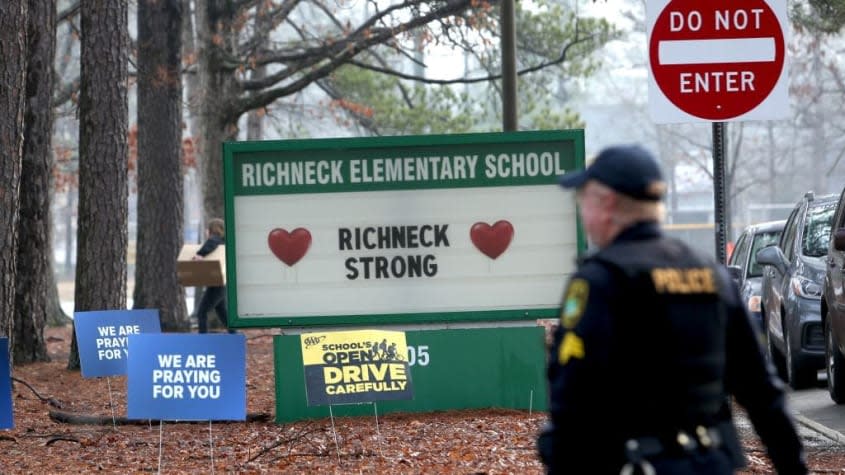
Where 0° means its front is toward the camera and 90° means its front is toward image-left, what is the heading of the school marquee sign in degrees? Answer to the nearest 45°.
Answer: approximately 0°

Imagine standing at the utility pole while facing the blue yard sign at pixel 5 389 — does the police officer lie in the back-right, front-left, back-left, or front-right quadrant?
front-left

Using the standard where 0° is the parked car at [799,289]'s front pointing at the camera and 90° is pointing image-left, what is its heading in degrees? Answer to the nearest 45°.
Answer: approximately 315°

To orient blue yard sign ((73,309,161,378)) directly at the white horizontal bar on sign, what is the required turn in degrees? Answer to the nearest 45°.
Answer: approximately 45° to its left

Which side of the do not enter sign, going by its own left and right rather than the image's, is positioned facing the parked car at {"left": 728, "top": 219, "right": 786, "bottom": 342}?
back

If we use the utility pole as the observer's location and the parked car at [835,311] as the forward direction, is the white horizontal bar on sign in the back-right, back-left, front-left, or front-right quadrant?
front-right

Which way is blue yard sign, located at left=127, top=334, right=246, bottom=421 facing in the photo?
toward the camera

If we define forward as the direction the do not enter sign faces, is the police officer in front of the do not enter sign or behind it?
in front

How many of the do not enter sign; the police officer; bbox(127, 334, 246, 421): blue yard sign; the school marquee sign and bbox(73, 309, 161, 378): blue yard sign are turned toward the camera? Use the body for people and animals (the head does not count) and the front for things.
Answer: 4
